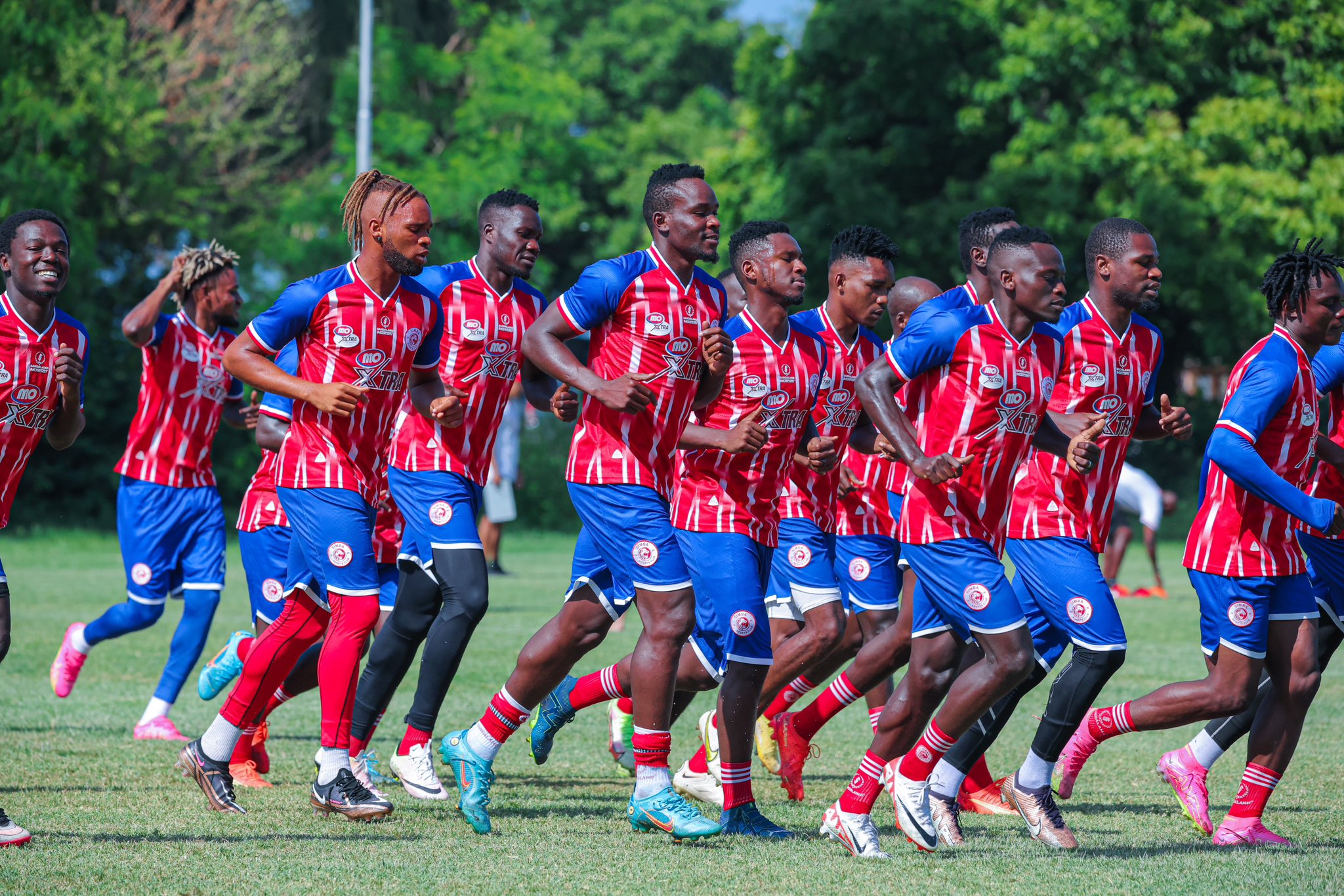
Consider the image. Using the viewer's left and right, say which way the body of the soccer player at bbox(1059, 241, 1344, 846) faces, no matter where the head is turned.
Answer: facing to the right of the viewer

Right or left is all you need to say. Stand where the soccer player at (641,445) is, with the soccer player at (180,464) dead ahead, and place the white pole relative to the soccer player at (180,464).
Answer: right

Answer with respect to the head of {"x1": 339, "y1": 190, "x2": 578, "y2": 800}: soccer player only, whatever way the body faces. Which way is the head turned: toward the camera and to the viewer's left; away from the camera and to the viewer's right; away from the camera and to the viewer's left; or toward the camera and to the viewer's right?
toward the camera and to the viewer's right

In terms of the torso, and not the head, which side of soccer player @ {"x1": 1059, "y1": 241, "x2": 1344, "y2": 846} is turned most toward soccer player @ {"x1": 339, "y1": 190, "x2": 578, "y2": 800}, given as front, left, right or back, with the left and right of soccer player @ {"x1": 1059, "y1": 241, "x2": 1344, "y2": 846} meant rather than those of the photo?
back

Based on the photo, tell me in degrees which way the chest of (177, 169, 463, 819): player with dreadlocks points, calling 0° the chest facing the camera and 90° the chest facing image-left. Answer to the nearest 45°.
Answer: approximately 315°

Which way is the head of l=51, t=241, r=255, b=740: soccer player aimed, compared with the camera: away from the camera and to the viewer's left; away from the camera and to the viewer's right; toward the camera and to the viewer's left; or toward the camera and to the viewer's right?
toward the camera and to the viewer's right

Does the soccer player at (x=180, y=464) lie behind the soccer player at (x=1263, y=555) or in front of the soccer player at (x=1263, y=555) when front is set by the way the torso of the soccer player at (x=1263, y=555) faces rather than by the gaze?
behind

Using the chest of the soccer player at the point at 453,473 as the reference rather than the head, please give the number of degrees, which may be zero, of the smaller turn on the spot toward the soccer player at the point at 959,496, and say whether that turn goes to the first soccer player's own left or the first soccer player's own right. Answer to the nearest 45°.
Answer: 0° — they already face them

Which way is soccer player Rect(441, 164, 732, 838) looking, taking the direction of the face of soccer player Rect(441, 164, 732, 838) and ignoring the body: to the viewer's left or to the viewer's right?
to the viewer's right

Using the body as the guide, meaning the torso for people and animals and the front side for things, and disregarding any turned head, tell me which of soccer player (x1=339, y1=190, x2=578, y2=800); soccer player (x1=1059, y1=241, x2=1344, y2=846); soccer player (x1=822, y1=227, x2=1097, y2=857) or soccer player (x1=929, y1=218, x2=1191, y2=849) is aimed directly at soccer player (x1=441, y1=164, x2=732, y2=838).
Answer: soccer player (x1=339, y1=190, x2=578, y2=800)

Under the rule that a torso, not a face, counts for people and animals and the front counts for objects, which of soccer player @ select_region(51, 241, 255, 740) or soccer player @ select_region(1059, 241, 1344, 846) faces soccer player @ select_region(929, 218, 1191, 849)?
soccer player @ select_region(51, 241, 255, 740)

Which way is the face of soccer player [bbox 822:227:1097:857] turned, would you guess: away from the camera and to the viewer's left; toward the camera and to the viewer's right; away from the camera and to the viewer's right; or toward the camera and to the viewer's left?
toward the camera and to the viewer's right
